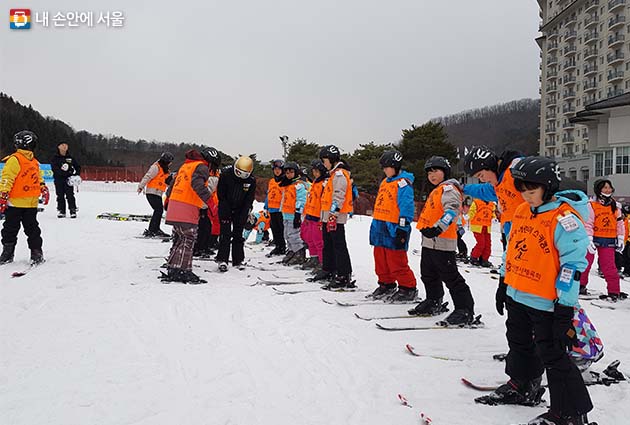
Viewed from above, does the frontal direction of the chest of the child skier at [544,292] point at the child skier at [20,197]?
no

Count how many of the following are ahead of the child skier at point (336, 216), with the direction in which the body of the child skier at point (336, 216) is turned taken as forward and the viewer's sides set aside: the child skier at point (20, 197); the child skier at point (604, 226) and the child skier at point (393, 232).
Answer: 1

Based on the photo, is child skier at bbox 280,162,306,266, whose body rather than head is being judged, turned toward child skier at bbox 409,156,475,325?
no

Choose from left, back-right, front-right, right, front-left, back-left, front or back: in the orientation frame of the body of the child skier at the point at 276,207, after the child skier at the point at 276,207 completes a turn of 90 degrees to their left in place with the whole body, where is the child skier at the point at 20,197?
right

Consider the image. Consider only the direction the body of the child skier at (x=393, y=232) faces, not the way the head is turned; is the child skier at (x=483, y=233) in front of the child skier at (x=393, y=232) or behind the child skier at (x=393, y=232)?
behind

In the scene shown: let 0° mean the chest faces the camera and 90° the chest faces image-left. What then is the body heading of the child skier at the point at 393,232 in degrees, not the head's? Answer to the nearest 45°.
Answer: approximately 45°

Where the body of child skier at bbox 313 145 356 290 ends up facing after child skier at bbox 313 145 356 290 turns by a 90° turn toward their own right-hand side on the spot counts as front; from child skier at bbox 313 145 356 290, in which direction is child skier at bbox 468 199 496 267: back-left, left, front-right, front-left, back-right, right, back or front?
front-right

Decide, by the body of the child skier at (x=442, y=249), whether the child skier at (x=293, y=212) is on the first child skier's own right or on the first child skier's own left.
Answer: on the first child skier's own right

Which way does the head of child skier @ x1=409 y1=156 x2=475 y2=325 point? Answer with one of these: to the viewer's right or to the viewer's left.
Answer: to the viewer's left

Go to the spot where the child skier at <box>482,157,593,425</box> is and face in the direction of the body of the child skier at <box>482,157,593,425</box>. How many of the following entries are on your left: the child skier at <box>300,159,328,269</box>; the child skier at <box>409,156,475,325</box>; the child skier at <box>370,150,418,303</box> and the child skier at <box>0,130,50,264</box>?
0

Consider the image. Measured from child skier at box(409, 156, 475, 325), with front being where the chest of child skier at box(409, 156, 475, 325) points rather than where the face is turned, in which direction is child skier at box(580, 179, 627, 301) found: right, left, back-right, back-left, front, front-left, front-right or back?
back

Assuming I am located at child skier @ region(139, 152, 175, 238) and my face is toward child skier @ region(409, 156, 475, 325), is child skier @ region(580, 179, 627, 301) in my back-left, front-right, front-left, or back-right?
front-left

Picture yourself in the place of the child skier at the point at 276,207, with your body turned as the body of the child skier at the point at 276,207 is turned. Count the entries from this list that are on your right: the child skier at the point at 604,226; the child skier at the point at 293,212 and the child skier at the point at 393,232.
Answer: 0

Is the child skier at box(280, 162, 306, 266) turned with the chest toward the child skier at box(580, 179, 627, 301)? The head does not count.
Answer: no

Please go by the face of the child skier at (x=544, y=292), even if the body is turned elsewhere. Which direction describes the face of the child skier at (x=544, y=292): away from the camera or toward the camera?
toward the camera
